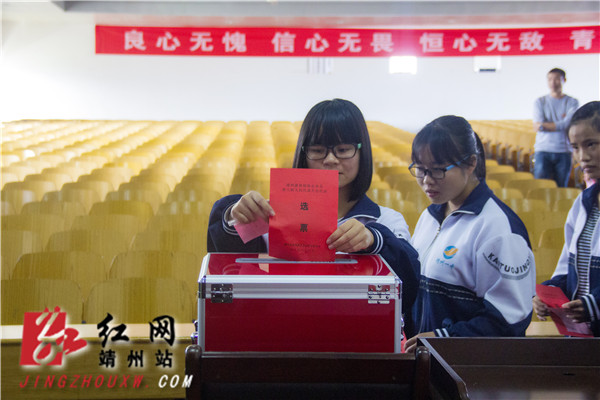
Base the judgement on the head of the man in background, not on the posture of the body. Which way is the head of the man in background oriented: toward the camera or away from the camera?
toward the camera

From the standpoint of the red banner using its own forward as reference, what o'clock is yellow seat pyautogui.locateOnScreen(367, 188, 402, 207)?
The yellow seat is roughly at 12 o'clock from the red banner.

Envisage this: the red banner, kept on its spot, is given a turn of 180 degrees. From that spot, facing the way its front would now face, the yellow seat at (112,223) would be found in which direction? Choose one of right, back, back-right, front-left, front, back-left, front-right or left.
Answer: back

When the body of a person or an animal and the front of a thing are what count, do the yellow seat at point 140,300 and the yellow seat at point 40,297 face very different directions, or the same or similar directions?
same or similar directions

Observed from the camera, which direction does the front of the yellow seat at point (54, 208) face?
facing the viewer

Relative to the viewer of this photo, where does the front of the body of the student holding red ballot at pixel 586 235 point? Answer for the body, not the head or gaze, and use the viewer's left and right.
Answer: facing the viewer and to the left of the viewer

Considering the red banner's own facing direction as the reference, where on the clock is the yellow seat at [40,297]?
The yellow seat is roughly at 12 o'clock from the red banner.

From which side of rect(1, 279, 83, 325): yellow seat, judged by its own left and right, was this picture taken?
front

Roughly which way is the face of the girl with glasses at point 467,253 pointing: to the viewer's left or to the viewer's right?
to the viewer's left

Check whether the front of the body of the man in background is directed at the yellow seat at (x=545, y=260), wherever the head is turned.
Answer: yes

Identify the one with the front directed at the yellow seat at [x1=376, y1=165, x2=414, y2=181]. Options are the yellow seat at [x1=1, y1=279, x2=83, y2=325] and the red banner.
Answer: the red banner

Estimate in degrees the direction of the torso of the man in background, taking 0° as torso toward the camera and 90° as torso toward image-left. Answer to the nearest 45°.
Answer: approximately 0°
